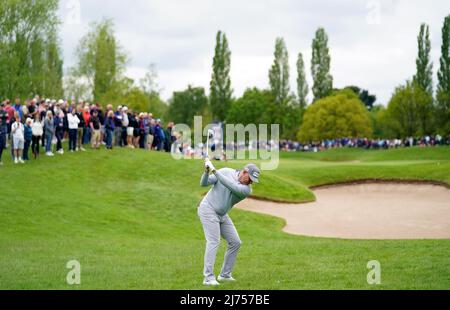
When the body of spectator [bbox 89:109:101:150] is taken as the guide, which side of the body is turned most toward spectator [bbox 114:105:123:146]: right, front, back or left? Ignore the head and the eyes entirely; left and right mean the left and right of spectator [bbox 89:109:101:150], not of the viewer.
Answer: left

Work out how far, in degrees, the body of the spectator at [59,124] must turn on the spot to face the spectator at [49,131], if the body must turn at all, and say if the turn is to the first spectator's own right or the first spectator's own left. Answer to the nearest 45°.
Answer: approximately 90° to the first spectator's own right

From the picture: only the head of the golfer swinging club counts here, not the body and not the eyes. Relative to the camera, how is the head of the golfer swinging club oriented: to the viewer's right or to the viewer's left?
to the viewer's right

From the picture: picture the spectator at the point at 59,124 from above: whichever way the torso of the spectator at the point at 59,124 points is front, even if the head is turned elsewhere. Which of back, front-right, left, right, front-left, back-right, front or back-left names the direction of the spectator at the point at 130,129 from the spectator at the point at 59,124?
left

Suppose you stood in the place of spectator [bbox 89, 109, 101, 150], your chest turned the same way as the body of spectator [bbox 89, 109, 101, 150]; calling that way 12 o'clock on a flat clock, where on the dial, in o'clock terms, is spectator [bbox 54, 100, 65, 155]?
spectator [bbox 54, 100, 65, 155] is roughly at 3 o'clock from spectator [bbox 89, 109, 101, 150].

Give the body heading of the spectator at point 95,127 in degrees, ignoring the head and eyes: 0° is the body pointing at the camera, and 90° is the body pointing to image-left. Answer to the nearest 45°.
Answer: approximately 315°

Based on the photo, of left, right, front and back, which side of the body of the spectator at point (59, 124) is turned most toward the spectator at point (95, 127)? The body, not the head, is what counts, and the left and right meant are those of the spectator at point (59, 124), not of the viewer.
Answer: left

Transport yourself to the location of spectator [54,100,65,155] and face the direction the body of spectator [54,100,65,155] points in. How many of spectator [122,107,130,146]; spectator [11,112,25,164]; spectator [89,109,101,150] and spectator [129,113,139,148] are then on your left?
3
